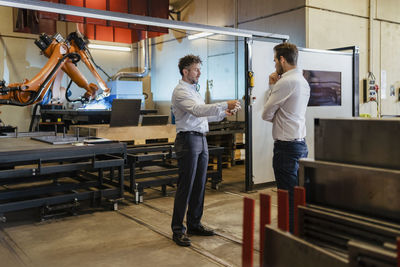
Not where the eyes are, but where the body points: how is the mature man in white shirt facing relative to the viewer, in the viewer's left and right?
facing to the right of the viewer

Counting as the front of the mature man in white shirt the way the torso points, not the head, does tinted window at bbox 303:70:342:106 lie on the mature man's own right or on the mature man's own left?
on the mature man's own left

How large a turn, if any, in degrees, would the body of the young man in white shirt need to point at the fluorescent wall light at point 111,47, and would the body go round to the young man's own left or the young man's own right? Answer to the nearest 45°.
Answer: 0° — they already face it

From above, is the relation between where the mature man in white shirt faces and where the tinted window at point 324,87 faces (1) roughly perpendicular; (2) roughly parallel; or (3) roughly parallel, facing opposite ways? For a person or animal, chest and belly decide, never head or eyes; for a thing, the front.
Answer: roughly perpendicular

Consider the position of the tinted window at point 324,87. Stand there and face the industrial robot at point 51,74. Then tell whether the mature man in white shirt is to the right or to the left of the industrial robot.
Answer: left

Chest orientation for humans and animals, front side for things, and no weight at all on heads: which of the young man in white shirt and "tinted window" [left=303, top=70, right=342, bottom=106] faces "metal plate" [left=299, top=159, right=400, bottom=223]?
the tinted window

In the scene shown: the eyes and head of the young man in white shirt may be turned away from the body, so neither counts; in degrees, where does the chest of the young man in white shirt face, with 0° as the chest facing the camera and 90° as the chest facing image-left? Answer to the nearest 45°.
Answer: approximately 135°

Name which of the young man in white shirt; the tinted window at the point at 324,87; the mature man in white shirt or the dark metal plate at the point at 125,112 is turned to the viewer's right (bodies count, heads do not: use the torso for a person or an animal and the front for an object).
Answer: the mature man in white shirt

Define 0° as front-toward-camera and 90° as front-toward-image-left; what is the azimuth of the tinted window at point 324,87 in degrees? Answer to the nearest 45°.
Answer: approximately 0°
